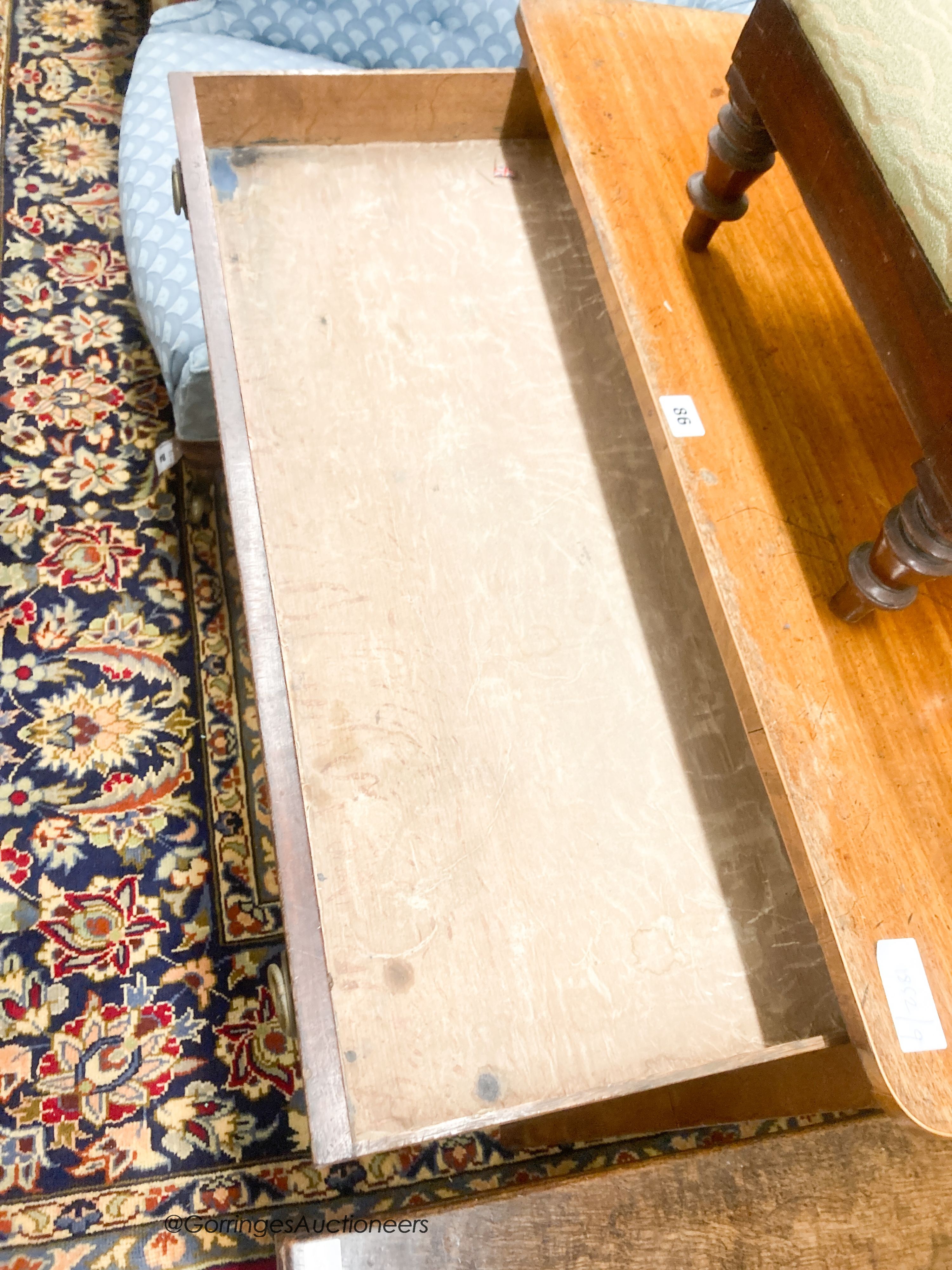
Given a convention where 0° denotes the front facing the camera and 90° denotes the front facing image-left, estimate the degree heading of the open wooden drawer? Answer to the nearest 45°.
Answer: approximately 90°
